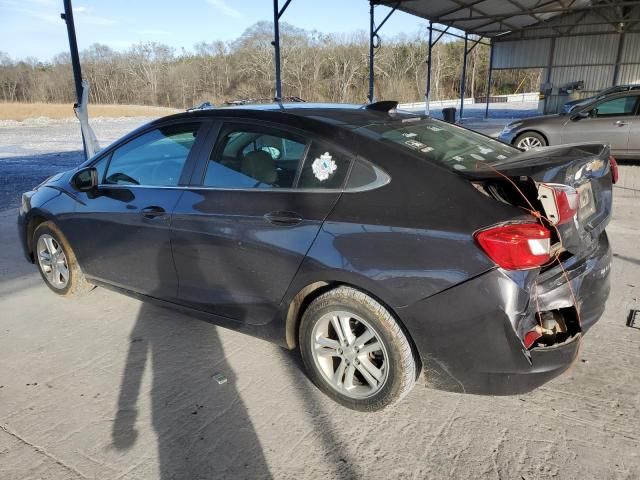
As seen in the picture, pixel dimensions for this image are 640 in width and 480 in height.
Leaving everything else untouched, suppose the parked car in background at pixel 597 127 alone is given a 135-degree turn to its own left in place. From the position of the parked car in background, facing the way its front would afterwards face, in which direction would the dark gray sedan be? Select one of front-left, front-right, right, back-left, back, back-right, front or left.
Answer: front-right

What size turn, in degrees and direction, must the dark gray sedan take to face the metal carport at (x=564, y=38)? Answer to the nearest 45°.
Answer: approximately 90° to its right

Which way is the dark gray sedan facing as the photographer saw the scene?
facing away from the viewer and to the left of the viewer

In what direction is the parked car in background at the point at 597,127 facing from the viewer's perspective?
to the viewer's left
